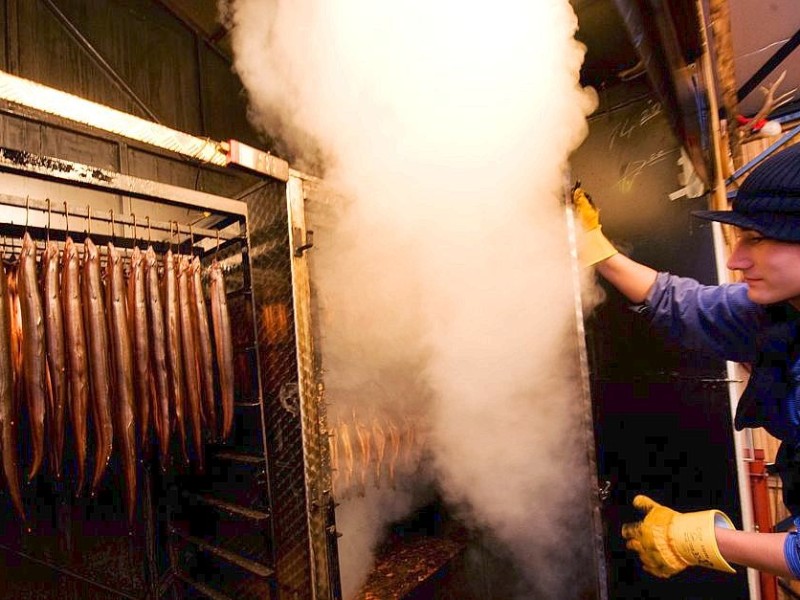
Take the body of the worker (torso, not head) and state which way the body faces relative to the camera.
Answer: to the viewer's left
